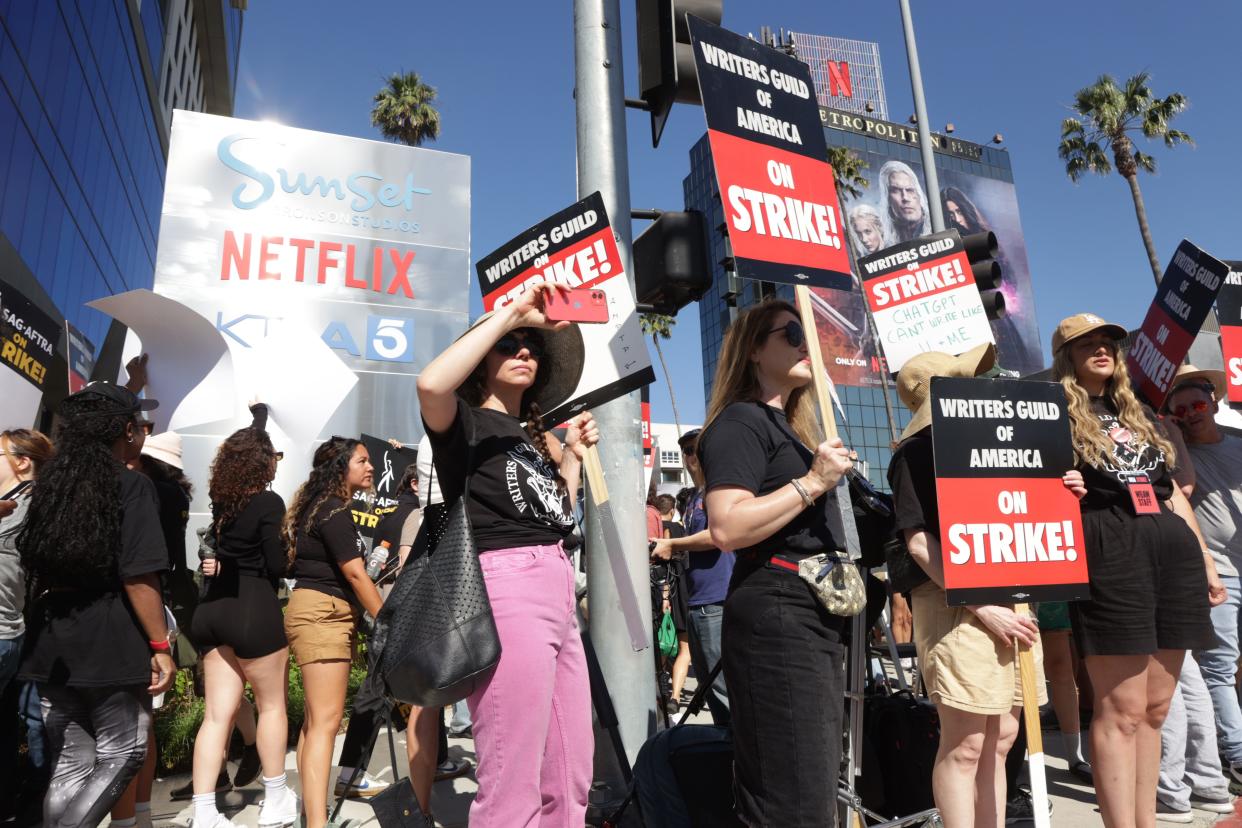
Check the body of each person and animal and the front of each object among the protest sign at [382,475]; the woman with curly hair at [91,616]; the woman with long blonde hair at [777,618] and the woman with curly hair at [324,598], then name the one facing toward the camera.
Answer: the protest sign

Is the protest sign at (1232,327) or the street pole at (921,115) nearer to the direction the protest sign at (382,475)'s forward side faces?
the protest sign

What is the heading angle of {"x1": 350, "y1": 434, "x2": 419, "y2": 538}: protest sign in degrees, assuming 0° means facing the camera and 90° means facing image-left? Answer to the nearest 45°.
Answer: approximately 0°

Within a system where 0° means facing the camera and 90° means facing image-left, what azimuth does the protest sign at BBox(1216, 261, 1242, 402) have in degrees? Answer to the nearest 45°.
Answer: approximately 0°

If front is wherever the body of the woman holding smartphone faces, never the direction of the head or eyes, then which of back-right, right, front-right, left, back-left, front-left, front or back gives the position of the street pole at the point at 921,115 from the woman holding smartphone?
left

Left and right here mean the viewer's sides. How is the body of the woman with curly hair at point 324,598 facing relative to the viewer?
facing to the right of the viewer

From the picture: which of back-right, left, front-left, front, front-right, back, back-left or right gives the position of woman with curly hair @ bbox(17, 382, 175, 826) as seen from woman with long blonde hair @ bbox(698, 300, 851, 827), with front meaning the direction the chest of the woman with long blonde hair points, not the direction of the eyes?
back

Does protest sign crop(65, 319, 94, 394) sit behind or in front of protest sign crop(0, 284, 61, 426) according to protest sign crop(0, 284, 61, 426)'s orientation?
behind

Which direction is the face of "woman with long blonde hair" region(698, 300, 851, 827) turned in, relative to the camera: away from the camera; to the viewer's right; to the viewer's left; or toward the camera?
to the viewer's right

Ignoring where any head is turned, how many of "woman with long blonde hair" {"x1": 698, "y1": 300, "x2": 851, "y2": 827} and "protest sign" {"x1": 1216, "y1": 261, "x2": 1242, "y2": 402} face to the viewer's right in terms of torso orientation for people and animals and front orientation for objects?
1

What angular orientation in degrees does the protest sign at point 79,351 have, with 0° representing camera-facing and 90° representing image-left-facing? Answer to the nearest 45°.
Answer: approximately 315°

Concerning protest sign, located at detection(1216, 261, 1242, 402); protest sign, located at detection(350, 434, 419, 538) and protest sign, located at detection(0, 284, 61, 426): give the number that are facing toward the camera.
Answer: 3

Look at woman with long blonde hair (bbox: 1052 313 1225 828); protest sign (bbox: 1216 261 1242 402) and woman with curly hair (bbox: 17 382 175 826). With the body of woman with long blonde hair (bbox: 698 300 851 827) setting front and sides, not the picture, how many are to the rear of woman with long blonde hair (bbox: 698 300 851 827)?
1
